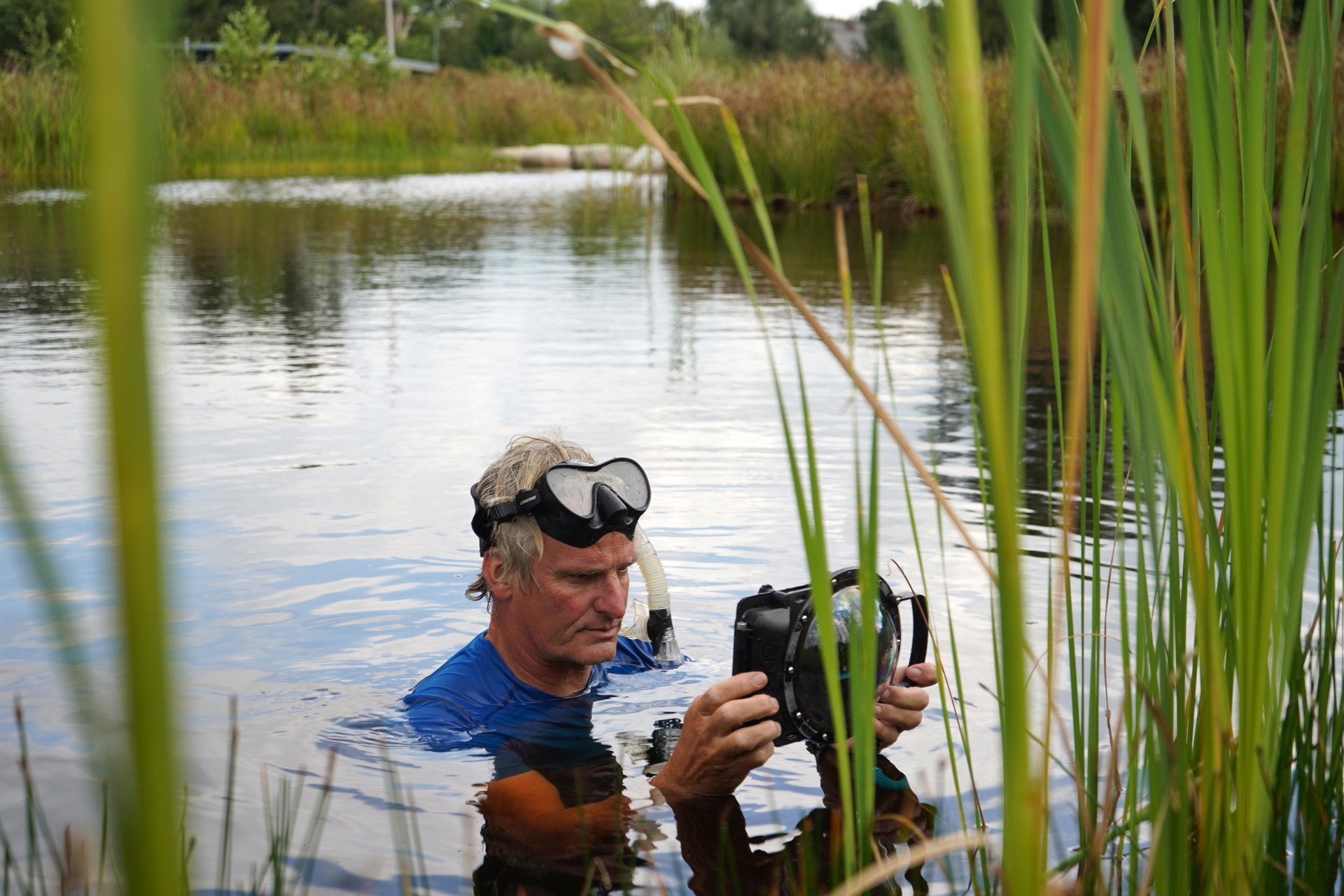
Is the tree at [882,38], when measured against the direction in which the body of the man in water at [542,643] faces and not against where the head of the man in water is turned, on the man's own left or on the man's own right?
on the man's own left

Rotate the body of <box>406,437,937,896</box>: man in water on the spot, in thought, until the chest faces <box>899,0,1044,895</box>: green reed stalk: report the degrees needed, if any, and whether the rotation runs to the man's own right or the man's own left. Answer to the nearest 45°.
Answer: approximately 45° to the man's own right

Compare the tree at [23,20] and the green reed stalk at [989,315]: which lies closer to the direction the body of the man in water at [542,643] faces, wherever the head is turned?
the green reed stalk

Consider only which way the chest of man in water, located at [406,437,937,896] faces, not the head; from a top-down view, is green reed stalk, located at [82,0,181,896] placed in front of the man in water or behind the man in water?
in front

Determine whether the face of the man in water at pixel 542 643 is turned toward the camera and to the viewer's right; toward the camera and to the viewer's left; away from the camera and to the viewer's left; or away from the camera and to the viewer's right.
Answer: toward the camera and to the viewer's right

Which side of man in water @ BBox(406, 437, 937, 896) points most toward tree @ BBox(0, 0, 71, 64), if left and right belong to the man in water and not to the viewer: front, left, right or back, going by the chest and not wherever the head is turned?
back

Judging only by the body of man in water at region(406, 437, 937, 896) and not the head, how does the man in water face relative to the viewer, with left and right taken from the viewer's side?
facing the viewer and to the right of the viewer

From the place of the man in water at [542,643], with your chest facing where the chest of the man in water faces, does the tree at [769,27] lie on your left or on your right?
on your left

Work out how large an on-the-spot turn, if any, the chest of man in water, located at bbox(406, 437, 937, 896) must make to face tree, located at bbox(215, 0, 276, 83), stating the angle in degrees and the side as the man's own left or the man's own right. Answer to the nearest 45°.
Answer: approximately 135° to the man's own left

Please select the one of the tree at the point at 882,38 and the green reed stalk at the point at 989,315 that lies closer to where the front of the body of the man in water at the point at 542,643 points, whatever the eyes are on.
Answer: the green reed stalk
